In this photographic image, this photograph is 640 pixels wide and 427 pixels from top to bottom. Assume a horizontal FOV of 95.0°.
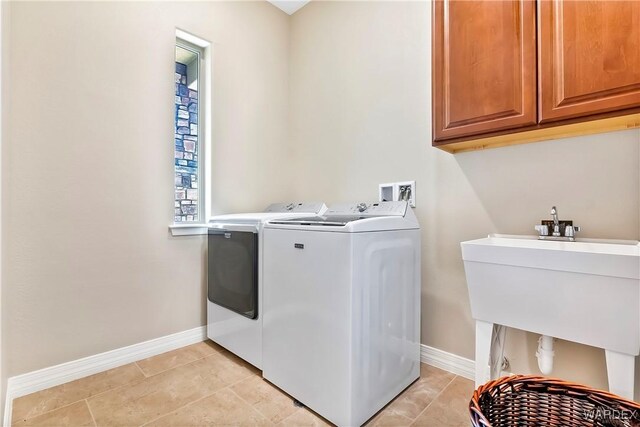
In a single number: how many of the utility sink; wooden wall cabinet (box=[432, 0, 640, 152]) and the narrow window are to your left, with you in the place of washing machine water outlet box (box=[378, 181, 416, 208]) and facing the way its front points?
2

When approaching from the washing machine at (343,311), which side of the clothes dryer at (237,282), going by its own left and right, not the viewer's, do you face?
left

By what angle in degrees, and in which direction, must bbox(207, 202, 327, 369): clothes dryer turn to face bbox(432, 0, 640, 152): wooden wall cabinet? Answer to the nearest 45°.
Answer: approximately 90° to its left

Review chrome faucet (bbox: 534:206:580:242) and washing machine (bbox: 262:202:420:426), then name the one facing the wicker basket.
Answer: the chrome faucet

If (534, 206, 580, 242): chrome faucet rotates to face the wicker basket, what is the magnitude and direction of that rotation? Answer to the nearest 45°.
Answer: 0° — it already faces it

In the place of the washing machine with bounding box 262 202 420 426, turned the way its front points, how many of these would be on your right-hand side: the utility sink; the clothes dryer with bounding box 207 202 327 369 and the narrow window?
2

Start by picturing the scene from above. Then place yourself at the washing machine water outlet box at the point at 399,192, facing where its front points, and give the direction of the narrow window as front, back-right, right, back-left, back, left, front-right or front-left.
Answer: front-right

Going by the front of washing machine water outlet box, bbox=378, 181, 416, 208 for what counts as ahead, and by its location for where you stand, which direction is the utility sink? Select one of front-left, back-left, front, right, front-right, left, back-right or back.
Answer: left

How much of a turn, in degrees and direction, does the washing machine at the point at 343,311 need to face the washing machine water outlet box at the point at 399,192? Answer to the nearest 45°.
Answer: approximately 180°

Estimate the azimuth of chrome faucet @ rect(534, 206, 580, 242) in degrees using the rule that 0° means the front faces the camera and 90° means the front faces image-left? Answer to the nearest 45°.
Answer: approximately 0°
